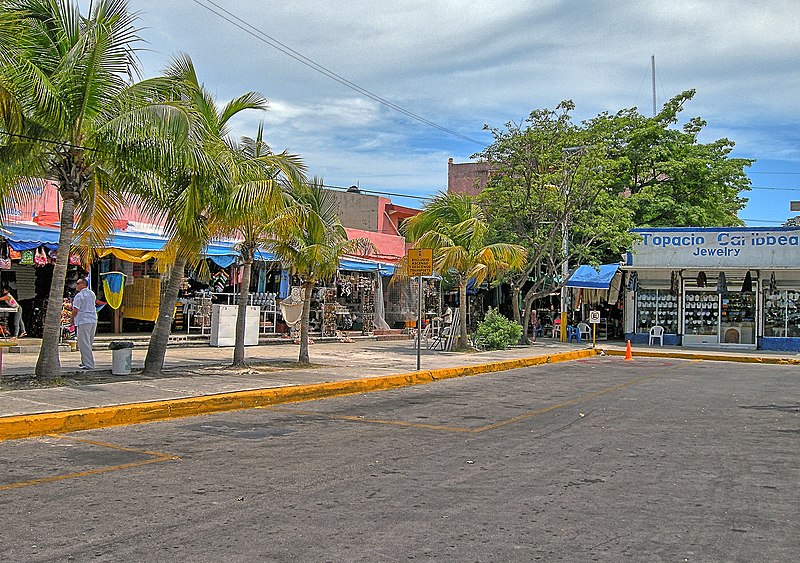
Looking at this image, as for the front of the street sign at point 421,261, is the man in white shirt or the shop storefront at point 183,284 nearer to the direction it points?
the man in white shirt

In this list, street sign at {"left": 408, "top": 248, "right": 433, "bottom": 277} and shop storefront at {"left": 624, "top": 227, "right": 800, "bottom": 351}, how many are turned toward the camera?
2

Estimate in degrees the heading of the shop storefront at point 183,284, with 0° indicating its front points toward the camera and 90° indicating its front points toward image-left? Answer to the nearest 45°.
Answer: approximately 315°

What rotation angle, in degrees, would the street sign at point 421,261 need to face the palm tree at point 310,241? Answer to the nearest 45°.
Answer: approximately 90° to its right

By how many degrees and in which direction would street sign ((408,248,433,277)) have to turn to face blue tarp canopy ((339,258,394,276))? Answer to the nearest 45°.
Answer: approximately 180°

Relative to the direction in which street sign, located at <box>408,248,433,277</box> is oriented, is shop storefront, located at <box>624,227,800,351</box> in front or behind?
behind

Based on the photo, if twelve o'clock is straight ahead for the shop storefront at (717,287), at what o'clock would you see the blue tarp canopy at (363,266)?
The blue tarp canopy is roughly at 2 o'clock from the shop storefront.

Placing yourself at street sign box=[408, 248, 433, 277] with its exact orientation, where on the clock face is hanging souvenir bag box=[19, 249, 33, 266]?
The hanging souvenir bag is roughly at 3 o'clock from the street sign.

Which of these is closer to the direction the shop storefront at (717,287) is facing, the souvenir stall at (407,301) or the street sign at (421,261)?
the street sign
